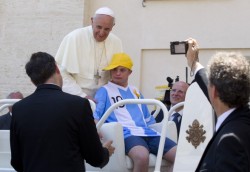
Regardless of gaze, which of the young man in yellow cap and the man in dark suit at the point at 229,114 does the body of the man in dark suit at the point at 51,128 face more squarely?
the young man in yellow cap

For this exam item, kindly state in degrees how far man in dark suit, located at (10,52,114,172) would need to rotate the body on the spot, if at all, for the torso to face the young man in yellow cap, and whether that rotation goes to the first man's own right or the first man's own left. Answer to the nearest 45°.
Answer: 0° — they already face them

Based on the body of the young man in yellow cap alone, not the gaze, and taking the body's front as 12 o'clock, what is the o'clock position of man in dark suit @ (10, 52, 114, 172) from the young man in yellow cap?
The man in dark suit is roughly at 1 o'clock from the young man in yellow cap.

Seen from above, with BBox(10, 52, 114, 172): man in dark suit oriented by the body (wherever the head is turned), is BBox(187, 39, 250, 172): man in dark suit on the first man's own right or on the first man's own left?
on the first man's own right

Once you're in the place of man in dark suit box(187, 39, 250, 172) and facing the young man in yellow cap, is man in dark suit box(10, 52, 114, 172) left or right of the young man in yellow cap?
left

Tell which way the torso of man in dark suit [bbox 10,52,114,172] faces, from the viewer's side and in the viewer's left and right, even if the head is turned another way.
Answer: facing away from the viewer and to the right of the viewer

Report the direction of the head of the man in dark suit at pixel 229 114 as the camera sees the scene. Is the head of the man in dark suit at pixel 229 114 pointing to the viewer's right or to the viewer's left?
to the viewer's left

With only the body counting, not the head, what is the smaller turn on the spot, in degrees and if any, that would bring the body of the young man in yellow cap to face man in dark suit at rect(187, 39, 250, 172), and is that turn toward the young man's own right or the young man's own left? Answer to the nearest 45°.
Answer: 0° — they already face them

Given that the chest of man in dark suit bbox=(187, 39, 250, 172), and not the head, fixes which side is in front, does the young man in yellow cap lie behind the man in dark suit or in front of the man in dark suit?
in front

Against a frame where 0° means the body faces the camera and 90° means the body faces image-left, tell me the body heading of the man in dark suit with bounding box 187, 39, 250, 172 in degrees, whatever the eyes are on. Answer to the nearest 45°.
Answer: approximately 135°
